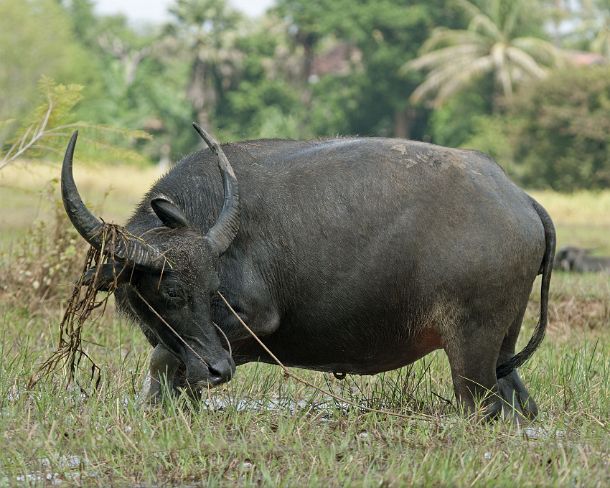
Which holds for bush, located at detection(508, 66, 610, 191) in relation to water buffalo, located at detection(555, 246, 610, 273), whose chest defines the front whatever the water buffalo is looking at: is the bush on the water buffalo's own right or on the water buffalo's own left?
on the water buffalo's own right

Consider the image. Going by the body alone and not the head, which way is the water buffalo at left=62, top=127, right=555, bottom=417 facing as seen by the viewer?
to the viewer's left

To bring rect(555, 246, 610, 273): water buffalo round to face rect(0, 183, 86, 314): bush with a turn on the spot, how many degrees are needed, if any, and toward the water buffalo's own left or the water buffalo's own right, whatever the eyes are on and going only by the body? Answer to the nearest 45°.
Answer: approximately 45° to the water buffalo's own left

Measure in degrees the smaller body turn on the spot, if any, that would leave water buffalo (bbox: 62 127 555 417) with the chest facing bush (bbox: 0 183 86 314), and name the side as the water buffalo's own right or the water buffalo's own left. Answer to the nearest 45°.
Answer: approximately 45° to the water buffalo's own right

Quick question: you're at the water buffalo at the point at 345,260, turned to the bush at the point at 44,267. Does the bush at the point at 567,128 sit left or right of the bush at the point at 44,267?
right

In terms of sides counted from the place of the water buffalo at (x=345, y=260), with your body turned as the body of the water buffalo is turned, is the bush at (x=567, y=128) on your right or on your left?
on your right

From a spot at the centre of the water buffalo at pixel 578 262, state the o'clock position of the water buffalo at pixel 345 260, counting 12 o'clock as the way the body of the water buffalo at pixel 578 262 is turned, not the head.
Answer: the water buffalo at pixel 345 260 is roughly at 9 o'clock from the water buffalo at pixel 578 262.

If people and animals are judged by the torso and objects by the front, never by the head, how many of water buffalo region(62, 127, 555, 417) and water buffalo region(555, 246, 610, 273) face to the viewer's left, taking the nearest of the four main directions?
2

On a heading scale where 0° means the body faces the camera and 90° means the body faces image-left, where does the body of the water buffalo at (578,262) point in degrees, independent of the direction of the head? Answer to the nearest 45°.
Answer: approximately 90°

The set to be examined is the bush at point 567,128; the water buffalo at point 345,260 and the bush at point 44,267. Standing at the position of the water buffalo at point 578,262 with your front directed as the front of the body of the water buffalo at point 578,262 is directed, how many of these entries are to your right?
1
